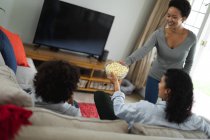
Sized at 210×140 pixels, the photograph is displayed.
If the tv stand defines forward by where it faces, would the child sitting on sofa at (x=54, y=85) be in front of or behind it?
in front

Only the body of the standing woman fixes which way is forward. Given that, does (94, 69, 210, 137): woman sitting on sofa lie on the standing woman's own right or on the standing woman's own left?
on the standing woman's own left

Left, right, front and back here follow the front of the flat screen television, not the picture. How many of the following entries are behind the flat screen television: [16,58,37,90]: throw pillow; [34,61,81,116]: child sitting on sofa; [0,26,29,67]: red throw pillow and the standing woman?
0

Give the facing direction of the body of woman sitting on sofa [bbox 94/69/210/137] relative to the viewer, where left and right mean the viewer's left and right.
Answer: facing away from the viewer and to the left of the viewer

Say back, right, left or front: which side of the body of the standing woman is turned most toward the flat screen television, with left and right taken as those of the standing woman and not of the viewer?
right

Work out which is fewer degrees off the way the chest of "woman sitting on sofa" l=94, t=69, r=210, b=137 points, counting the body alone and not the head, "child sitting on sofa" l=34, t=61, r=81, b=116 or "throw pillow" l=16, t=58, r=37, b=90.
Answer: the throw pillow

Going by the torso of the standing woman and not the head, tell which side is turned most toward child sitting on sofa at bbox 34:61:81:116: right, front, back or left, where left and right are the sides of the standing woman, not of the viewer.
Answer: front

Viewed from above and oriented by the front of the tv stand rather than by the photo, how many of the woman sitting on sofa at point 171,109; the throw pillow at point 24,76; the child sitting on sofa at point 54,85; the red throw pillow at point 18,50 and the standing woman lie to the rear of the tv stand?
0

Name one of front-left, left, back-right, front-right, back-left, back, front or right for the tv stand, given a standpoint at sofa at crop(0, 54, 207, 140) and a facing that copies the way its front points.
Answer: front

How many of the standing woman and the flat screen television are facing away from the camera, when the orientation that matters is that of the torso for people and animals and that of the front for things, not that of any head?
0

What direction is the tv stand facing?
toward the camera

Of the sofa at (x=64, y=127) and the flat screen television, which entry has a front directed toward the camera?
the flat screen television

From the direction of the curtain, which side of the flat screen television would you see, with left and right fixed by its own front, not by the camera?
left

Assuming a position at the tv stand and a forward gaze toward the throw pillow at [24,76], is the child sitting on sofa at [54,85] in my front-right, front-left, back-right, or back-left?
front-left

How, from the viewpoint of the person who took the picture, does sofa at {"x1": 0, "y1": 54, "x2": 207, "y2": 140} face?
facing away from the viewer

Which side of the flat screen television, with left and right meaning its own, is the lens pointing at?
front

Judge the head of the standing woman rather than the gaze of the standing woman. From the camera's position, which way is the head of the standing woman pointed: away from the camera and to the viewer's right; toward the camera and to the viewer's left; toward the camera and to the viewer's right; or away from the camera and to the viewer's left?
toward the camera and to the viewer's left

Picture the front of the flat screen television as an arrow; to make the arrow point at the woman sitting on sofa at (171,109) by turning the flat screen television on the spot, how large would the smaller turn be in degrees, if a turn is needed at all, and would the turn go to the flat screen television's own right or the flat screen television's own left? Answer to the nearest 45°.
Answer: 0° — it already faces them
